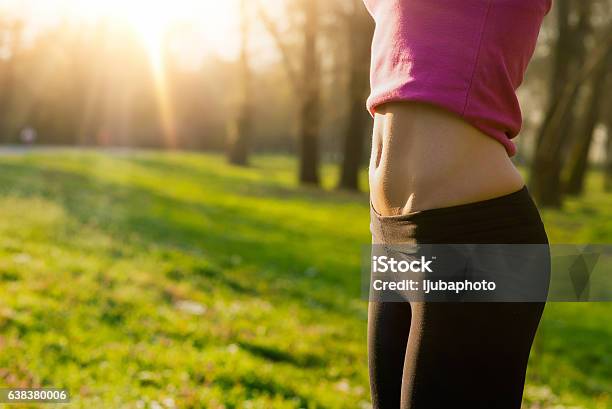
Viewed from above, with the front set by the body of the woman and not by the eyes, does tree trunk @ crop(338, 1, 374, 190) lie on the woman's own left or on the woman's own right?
on the woman's own right

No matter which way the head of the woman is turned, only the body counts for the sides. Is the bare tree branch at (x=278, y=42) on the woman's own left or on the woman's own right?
on the woman's own right

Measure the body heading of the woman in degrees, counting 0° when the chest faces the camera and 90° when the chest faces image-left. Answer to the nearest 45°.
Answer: approximately 45°

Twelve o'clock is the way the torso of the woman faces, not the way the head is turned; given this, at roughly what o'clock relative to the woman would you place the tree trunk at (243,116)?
The tree trunk is roughly at 4 o'clock from the woman.

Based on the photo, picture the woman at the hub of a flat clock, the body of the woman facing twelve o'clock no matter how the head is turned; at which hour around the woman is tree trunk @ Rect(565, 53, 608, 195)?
The tree trunk is roughly at 5 o'clock from the woman.
